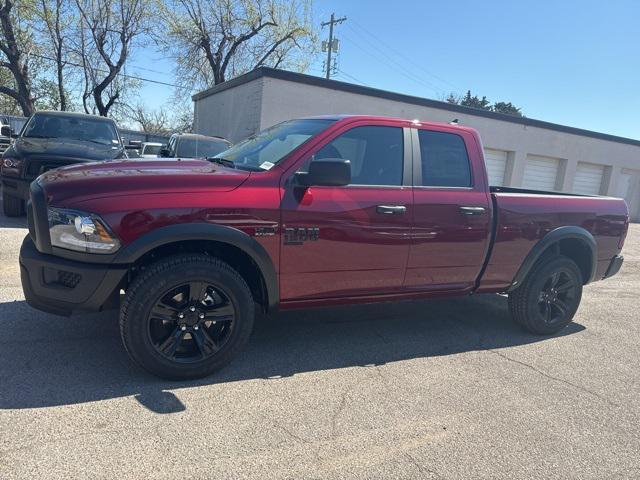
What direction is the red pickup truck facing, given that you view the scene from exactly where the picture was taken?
facing the viewer and to the left of the viewer

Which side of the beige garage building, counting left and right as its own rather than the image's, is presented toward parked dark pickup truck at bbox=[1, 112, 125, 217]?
right

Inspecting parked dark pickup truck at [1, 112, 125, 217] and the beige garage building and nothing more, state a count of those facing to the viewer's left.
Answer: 0

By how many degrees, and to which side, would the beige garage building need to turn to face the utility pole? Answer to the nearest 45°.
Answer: approximately 180°

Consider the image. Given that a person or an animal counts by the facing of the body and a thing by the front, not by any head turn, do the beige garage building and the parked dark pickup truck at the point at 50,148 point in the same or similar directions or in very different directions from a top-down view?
same or similar directions

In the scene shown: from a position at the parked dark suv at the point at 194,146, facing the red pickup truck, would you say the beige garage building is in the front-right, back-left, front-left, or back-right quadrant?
back-left

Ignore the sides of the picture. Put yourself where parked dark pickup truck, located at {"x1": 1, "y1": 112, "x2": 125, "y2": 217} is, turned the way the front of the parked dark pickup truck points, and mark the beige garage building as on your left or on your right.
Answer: on your left

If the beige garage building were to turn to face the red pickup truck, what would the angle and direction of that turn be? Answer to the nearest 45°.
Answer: approximately 45° to its right

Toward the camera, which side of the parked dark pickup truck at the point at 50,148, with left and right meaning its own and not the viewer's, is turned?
front

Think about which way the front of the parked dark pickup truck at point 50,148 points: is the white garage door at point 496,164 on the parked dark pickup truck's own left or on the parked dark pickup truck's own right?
on the parked dark pickup truck's own left

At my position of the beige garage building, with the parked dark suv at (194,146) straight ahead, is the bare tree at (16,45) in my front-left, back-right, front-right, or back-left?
front-right

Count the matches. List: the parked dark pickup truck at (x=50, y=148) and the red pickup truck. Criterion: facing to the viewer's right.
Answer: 0

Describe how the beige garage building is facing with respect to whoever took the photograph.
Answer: facing the viewer and to the right of the viewer
